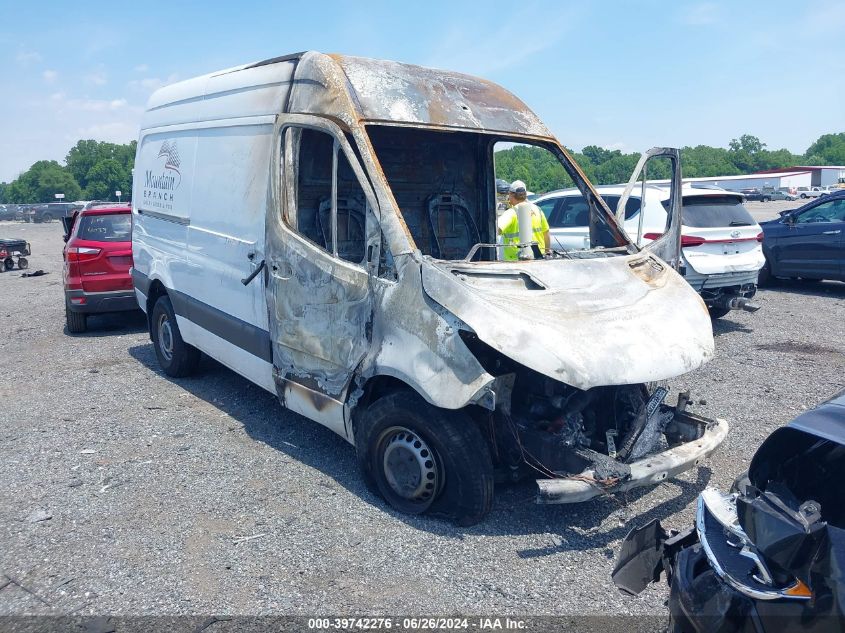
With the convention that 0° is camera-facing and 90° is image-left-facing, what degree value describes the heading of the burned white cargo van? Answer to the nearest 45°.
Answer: approximately 315°

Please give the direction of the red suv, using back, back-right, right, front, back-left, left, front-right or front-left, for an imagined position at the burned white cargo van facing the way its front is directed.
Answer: back

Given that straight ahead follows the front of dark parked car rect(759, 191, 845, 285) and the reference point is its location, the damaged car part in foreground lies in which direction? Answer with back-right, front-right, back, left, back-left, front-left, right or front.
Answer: left

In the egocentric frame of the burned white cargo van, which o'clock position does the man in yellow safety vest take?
The man in yellow safety vest is roughly at 8 o'clock from the burned white cargo van.

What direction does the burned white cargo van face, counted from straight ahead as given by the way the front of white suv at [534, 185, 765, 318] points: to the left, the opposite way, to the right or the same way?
the opposite way

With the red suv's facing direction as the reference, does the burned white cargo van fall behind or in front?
behind

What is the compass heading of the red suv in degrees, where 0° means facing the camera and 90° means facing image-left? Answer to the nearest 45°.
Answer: approximately 180°

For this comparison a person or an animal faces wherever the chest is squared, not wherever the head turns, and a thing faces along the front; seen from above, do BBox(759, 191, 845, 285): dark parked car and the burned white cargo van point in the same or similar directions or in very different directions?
very different directions

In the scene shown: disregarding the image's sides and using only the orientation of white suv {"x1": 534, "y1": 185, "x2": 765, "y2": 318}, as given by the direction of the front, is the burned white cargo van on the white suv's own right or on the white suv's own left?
on the white suv's own left

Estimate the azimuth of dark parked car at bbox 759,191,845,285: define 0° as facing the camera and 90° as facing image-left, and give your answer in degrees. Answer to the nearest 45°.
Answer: approximately 90°
